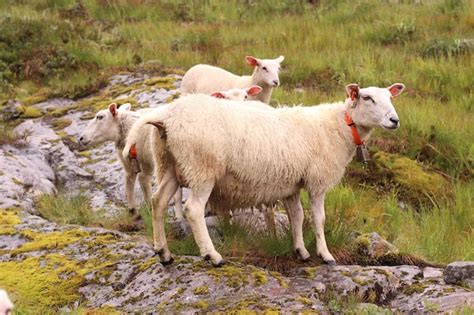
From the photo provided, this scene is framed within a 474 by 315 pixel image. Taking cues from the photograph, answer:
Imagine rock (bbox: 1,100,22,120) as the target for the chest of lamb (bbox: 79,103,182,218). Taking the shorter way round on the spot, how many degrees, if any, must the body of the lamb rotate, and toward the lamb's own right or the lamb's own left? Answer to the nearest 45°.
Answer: approximately 45° to the lamb's own right

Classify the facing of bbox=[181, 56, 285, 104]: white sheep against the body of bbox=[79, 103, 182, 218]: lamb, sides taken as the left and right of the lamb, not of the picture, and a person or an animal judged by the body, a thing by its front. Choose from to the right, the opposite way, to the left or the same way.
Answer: the opposite way

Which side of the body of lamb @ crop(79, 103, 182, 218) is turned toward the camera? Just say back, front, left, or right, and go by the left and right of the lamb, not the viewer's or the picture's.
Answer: left

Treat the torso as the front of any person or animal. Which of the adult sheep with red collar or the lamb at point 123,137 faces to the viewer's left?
the lamb

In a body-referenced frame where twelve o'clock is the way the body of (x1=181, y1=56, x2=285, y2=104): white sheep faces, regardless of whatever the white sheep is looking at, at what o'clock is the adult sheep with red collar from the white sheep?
The adult sheep with red collar is roughly at 3 o'clock from the white sheep.

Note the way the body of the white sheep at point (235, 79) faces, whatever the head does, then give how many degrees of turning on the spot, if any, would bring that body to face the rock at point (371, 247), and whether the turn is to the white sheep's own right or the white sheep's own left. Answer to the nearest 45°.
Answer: approximately 90° to the white sheep's own right

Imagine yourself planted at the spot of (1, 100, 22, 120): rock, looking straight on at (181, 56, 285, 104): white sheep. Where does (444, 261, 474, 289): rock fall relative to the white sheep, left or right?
right

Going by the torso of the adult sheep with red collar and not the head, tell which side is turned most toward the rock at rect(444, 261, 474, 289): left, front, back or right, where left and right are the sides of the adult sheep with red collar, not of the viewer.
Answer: front

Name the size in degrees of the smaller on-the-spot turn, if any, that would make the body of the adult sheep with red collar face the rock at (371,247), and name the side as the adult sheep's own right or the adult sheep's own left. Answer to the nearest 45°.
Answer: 0° — it already faces it

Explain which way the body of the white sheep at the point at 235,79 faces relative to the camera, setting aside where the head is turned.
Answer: to the viewer's right

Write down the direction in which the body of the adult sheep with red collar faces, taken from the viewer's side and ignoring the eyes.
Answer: to the viewer's right
